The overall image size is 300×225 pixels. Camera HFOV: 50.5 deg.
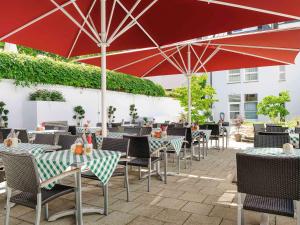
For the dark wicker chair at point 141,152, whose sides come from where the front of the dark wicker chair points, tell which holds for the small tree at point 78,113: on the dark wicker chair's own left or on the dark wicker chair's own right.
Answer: on the dark wicker chair's own left

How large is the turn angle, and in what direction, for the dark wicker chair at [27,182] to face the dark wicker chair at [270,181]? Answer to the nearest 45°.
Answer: approximately 90° to its right

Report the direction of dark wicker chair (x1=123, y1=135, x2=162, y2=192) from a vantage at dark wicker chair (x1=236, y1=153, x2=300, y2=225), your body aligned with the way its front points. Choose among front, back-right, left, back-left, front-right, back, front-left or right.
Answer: front-left

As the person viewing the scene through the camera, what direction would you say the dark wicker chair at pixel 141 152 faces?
facing away from the viewer and to the right of the viewer

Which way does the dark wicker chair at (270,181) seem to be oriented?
away from the camera

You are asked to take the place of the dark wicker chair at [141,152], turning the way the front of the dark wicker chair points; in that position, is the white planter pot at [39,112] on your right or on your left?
on your left

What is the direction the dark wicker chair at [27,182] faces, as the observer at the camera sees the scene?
facing away from the viewer and to the right of the viewer

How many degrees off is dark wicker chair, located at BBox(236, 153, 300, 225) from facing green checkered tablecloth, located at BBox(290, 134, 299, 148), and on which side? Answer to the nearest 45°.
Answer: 0° — it already faces it

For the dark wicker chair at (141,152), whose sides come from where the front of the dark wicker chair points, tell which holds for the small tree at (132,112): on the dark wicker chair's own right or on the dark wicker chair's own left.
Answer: on the dark wicker chair's own left

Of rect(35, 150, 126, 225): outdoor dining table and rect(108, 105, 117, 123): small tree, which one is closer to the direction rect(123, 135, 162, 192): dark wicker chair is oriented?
the small tree

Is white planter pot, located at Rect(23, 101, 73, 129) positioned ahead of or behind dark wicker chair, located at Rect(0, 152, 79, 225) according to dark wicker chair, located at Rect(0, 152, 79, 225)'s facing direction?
ahead
